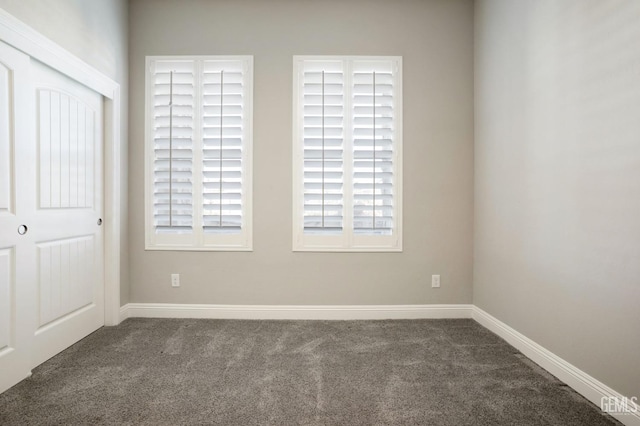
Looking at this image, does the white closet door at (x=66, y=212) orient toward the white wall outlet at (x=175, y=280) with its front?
no

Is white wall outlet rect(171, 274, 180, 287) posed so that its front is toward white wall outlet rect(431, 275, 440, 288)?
no

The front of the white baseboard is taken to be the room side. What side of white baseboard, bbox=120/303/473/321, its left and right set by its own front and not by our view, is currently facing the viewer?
front

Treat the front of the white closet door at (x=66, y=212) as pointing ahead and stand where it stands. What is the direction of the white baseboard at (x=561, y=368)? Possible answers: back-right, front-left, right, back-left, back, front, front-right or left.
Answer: front

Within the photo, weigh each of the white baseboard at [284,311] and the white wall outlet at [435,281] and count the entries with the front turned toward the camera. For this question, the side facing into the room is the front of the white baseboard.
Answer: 2

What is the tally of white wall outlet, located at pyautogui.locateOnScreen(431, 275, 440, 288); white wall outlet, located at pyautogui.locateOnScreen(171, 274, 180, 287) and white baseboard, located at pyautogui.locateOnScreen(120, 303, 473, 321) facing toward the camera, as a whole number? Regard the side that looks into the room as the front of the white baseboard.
3

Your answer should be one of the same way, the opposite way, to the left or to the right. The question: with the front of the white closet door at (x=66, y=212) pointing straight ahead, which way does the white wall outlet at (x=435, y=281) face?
to the right

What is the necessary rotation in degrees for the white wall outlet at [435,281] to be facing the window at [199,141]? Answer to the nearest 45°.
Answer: approximately 90° to its right

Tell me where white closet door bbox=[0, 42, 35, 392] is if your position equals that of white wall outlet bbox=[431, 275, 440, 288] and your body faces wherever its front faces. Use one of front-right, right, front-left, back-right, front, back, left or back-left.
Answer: front-right

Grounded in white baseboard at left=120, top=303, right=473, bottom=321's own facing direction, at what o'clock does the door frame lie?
The door frame is roughly at 3 o'clock from the white baseboard.

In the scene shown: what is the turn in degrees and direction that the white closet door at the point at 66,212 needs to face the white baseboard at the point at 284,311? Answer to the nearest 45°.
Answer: approximately 45° to its left

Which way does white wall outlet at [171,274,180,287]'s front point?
toward the camera

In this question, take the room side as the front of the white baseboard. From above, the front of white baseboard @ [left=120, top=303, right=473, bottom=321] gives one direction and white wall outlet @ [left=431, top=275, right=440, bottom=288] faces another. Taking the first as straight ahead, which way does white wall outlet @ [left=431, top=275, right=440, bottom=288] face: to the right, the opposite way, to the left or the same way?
the same way

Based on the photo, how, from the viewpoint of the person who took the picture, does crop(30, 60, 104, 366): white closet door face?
facing the viewer and to the right of the viewer

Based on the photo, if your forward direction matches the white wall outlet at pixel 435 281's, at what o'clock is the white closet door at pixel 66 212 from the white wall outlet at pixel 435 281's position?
The white closet door is roughly at 2 o'clock from the white wall outlet.
